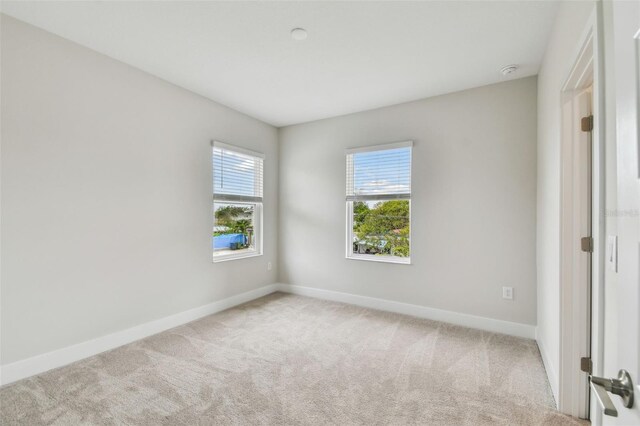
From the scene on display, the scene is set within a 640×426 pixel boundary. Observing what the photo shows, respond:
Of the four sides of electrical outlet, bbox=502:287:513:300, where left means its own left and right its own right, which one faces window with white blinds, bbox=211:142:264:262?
right

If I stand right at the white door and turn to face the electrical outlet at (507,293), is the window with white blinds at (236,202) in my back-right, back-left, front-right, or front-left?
front-left

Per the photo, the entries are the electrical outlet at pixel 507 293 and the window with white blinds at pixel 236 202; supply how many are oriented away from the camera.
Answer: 0

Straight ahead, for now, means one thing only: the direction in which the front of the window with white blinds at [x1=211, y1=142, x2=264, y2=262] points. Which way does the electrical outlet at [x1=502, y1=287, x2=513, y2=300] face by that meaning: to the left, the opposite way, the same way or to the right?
to the right

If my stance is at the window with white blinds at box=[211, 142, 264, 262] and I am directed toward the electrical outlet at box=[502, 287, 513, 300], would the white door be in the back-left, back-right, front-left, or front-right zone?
front-right

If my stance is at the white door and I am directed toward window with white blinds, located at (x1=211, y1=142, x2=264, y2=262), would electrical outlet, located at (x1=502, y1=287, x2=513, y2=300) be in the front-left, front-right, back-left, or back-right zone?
front-right

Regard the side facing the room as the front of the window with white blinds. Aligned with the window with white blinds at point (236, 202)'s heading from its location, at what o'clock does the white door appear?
The white door is roughly at 1 o'clock from the window with white blinds.

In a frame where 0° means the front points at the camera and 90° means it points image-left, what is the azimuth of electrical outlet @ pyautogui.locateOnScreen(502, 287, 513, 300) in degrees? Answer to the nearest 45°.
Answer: approximately 0°

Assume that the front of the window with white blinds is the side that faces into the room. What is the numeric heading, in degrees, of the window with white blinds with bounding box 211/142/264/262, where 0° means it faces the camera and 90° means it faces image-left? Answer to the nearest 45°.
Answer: approximately 315°

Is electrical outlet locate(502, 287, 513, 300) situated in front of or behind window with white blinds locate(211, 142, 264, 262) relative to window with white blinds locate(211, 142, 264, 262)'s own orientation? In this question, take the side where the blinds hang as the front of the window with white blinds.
in front

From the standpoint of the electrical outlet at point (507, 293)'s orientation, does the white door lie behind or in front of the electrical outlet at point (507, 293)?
in front

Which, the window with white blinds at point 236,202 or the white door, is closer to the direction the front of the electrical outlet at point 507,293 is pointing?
the white door
